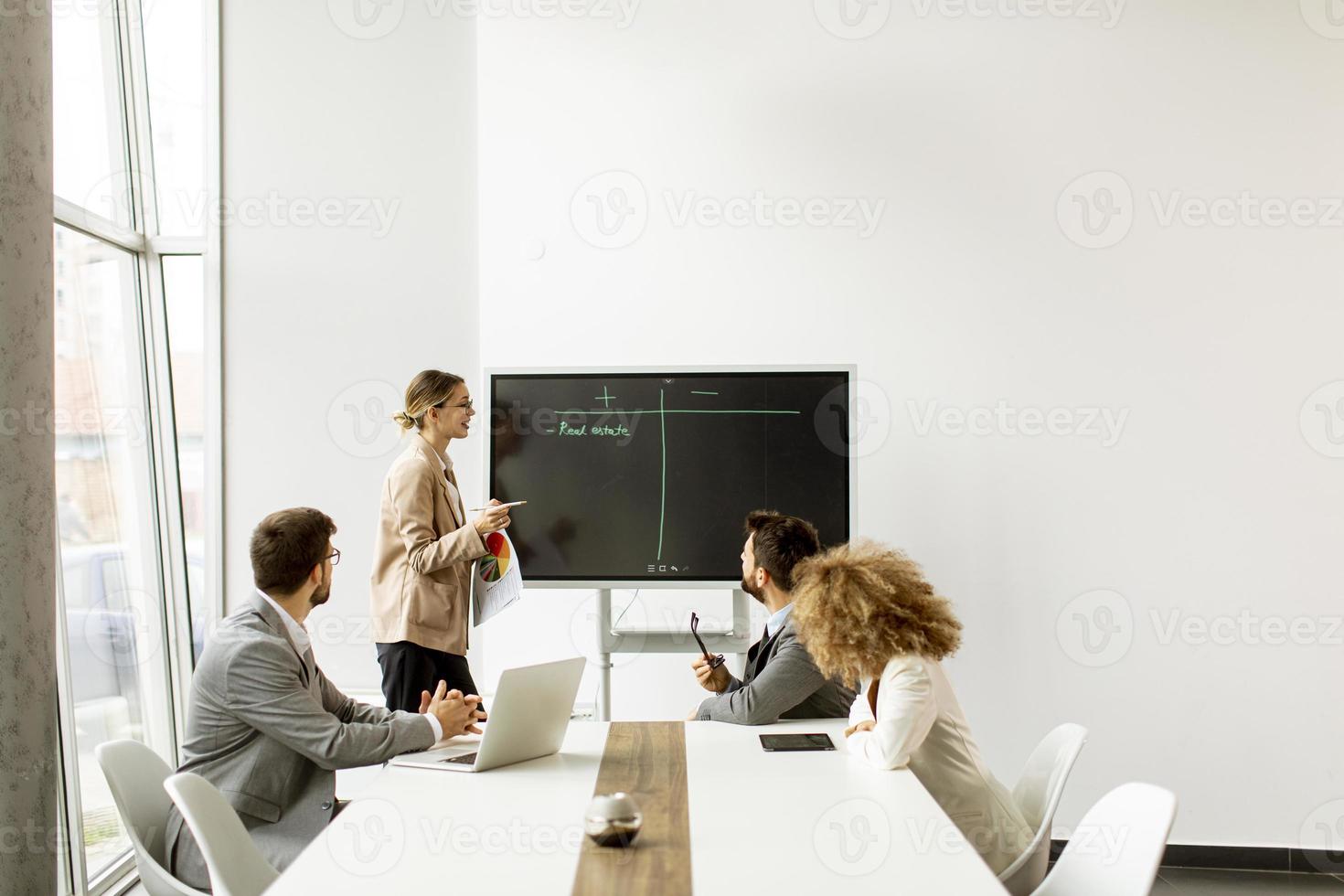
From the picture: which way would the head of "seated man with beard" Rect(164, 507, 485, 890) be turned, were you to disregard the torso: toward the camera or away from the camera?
away from the camera

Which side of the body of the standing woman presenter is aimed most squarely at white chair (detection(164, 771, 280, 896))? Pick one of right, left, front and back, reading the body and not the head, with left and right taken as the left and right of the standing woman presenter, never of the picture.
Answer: right

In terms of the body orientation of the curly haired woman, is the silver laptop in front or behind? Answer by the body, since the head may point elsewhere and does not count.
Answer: in front

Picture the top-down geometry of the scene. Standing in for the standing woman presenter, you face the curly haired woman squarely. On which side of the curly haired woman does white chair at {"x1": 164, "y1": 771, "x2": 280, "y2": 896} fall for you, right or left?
right

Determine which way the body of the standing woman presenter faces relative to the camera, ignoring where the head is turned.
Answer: to the viewer's right

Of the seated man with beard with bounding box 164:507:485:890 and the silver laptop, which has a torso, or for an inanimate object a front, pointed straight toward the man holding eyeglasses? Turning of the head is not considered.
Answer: the seated man with beard

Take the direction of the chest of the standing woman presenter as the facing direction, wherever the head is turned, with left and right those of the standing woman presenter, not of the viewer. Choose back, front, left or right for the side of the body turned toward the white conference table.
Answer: right

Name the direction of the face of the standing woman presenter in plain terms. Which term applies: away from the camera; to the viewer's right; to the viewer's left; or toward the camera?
to the viewer's right
